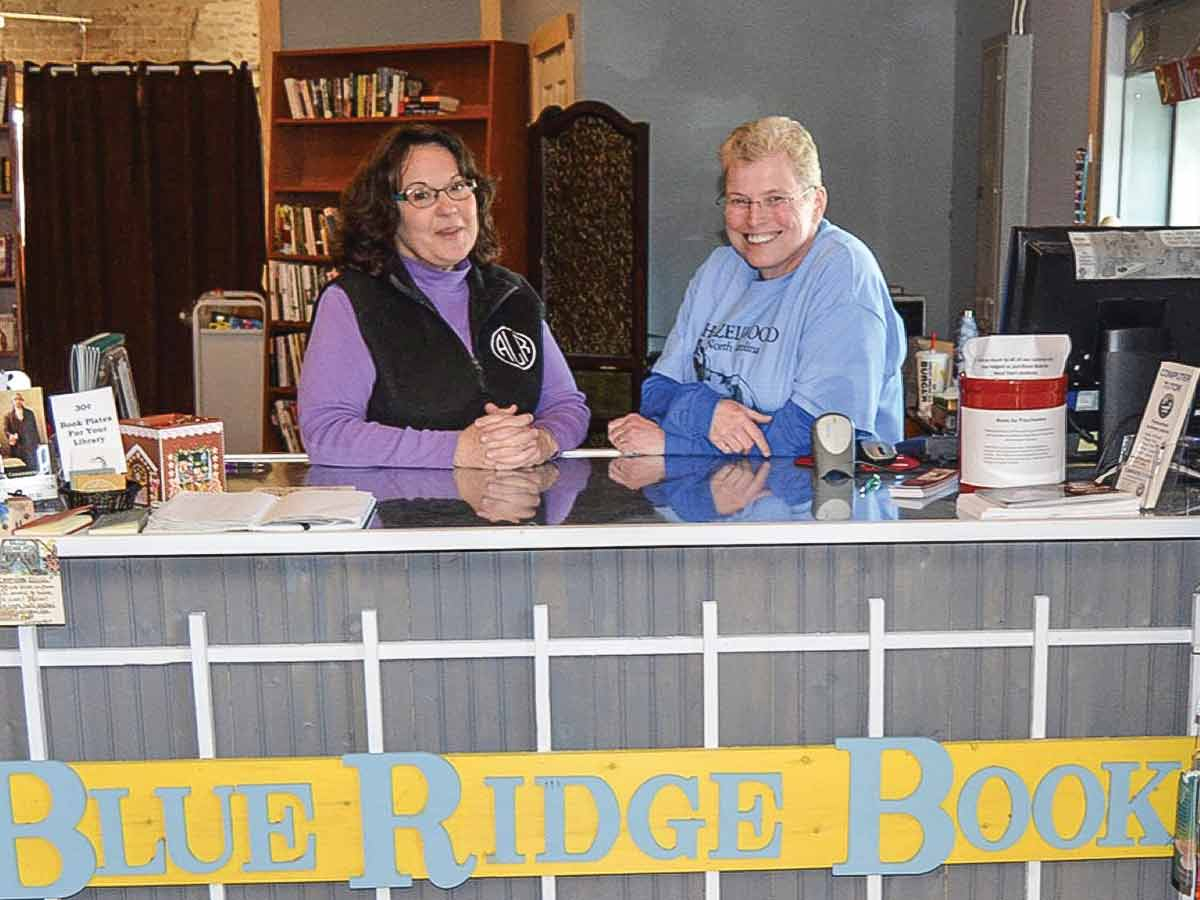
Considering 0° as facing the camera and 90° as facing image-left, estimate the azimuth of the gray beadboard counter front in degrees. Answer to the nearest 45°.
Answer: approximately 0°

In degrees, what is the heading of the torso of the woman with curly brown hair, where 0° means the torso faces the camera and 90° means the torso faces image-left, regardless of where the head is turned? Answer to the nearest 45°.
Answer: approximately 315°

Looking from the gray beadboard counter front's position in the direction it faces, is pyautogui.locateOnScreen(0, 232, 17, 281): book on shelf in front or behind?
behind

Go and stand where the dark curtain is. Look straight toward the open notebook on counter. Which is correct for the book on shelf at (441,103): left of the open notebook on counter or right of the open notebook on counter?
left

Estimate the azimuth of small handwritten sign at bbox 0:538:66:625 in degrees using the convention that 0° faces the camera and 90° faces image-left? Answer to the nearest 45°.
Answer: approximately 0°

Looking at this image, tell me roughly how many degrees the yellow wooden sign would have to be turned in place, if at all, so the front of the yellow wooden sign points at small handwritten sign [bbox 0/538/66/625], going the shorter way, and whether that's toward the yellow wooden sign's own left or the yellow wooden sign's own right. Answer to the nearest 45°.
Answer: approximately 90° to the yellow wooden sign's own right

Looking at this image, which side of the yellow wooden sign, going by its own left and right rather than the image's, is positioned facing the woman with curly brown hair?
back
